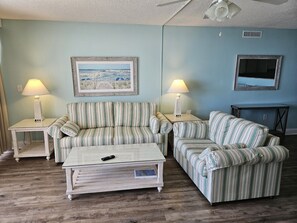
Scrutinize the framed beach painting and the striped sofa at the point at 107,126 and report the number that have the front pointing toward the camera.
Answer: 2

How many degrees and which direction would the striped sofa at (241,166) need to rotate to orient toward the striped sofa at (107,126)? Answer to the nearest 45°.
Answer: approximately 45° to its right

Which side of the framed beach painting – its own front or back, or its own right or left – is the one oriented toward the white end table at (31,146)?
right

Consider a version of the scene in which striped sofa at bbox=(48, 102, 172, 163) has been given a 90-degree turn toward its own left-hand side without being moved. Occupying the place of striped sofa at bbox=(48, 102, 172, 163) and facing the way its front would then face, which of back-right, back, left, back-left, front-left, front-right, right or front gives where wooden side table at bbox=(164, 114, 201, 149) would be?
front

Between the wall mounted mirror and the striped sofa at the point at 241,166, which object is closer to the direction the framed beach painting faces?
the striped sofa

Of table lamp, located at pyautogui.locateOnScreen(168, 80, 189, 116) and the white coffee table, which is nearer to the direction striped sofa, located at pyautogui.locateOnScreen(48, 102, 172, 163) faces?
the white coffee table

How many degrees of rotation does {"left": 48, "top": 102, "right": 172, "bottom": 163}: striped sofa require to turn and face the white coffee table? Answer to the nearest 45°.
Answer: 0° — it already faces it

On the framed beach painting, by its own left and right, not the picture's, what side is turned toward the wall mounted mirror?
left

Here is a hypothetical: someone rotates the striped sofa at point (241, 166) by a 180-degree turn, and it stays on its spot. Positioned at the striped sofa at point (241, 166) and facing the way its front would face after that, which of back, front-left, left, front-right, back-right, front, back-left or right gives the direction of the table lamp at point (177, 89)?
left

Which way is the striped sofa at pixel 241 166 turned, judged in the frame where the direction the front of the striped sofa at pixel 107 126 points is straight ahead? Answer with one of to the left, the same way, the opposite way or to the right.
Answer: to the right

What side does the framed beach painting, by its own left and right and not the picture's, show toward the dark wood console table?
left

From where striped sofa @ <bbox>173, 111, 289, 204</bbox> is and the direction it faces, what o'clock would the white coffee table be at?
The white coffee table is roughly at 1 o'clock from the striped sofa.

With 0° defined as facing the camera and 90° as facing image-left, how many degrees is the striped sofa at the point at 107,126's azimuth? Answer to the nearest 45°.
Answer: approximately 0°

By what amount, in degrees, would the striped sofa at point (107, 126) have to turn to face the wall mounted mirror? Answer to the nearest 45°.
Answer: approximately 90° to its left

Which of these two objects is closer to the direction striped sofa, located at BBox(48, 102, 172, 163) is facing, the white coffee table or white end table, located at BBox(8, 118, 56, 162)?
the white coffee table

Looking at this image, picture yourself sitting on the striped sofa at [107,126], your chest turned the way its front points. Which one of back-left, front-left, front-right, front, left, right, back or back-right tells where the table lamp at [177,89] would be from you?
left
